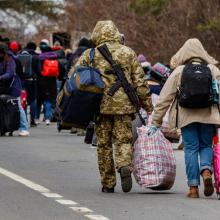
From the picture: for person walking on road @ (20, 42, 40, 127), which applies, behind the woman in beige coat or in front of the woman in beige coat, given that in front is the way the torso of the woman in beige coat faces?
in front

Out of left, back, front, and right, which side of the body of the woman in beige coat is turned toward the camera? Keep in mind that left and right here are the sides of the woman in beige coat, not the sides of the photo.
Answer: back

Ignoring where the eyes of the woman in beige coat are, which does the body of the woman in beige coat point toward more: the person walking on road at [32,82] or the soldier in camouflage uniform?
the person walking on road

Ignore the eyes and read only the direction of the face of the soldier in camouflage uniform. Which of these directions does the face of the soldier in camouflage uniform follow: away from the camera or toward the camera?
away from the camera

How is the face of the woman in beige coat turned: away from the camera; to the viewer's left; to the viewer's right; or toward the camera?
away from the camera

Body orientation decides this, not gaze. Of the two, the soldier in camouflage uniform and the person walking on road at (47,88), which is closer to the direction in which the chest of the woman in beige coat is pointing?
the person walking on road

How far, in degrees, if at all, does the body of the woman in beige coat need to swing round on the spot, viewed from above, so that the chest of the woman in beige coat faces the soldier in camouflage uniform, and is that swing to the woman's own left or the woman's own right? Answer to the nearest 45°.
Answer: approximately 90° to the woman's own left

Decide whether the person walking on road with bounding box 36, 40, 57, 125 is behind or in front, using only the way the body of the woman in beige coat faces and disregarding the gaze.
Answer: in front
